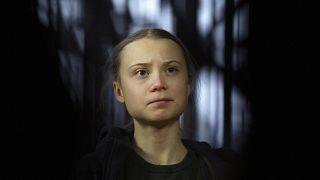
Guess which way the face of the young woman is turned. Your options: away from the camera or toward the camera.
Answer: toward the camera

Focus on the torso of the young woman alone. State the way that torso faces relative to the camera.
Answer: toward the camera
